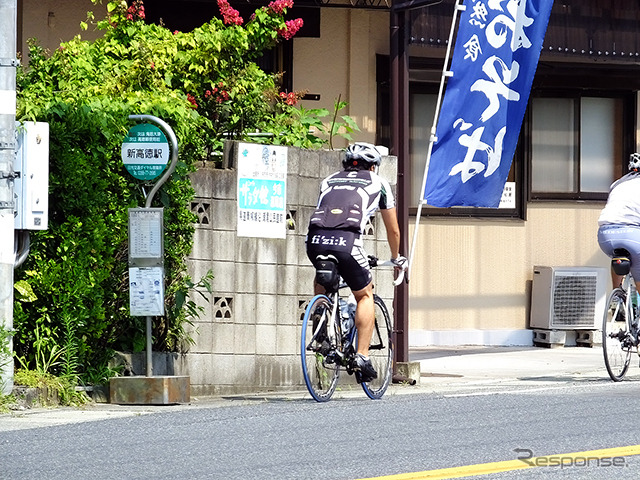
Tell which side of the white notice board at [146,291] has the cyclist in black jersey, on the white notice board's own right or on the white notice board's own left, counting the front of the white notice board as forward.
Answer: on the white notice board's own left

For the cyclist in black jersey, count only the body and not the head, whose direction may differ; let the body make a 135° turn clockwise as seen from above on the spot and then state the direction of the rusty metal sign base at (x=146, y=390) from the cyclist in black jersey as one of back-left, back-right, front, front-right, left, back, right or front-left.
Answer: right

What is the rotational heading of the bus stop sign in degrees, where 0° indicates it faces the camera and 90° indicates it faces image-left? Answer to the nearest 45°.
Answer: approximately 0°

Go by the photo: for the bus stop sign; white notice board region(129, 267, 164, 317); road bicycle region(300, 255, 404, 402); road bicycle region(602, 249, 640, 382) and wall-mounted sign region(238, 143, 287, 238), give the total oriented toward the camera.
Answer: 3

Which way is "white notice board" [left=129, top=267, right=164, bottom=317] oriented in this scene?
toward the camera

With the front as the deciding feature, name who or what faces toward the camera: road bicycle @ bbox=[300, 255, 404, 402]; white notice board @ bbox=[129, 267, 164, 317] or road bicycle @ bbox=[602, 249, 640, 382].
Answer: the white notice board

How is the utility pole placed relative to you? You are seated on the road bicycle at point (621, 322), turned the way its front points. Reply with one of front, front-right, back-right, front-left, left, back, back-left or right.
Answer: back

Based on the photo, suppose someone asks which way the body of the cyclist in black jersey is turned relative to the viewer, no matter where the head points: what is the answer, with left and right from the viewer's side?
facing away from the viewer and to the right of the viewer

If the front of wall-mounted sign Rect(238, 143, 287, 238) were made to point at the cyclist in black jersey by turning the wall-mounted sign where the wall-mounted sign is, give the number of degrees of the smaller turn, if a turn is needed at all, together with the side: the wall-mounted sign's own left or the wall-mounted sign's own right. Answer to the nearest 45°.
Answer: approximately 45° to the wall-mounted sign's own left

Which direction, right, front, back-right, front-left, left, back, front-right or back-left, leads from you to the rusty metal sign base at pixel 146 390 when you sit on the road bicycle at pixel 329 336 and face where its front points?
back-left

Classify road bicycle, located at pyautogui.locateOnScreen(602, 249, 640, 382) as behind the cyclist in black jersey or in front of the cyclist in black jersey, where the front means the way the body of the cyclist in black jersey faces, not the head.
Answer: in front

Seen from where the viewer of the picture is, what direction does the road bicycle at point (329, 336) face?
facing away from the viewer and to the right of the viewer

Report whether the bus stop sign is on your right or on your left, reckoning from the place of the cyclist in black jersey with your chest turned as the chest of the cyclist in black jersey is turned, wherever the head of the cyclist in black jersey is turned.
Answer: on your left

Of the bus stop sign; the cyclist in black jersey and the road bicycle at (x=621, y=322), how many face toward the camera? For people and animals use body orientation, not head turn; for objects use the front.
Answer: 1

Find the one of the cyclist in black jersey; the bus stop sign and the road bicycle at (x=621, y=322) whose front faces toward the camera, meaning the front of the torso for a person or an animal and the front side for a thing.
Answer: the bus stop sign

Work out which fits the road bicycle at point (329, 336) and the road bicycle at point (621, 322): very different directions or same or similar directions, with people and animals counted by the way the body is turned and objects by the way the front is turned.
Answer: same or similar directions

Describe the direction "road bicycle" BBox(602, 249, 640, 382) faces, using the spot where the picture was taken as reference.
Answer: facing away from the viewer and to the right of the viewer

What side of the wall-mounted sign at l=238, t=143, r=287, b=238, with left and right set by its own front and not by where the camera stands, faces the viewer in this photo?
front
